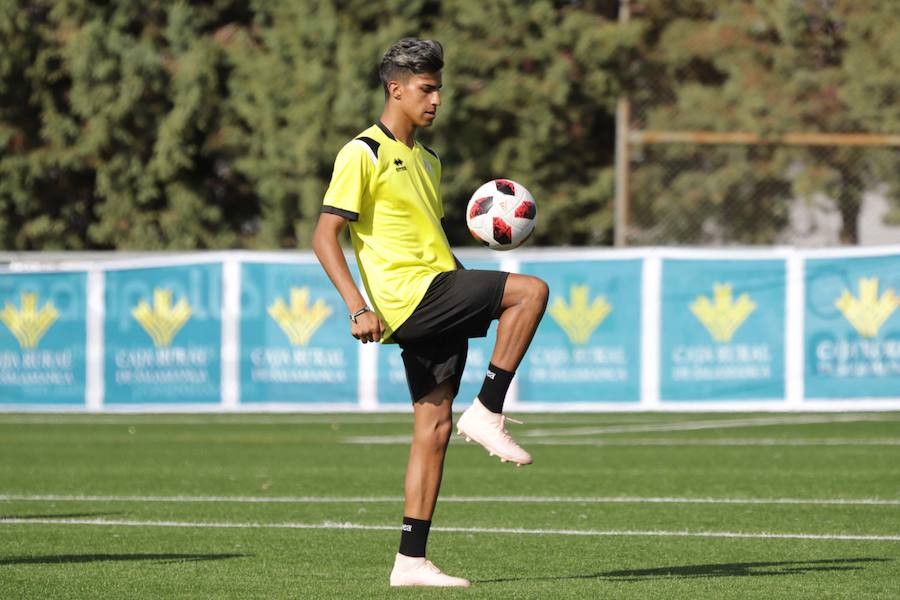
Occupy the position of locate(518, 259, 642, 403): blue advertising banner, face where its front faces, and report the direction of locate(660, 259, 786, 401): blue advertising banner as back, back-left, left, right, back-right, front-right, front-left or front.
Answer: left

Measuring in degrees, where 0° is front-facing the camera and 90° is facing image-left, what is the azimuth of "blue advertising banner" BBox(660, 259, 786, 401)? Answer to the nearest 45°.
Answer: approximately 0°

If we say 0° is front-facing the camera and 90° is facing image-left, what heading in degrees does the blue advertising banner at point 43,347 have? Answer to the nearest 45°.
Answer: approximately 0°

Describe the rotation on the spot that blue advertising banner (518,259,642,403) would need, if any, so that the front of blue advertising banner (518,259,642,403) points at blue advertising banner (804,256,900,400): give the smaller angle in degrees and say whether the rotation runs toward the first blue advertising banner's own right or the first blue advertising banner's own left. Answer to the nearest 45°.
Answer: approximately 90° to the first blue advertising banner's own left

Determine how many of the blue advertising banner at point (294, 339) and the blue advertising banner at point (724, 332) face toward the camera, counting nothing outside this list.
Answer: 2

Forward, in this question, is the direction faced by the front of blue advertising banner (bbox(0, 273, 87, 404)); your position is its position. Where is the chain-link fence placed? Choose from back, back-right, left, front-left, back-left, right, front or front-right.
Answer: left

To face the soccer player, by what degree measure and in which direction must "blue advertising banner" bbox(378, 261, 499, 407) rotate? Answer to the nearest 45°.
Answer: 0° — it already faces them

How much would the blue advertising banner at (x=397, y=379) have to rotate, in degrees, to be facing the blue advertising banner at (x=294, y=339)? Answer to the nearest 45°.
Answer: approximately 90° to its right

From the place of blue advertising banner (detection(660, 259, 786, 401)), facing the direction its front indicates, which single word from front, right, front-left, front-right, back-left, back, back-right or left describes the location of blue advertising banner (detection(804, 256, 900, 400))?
left
